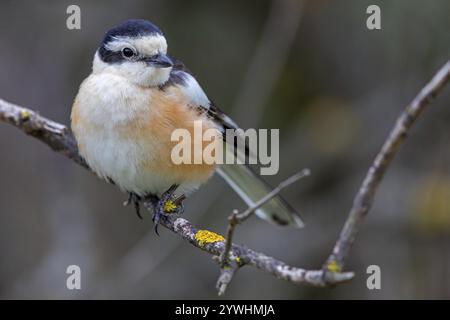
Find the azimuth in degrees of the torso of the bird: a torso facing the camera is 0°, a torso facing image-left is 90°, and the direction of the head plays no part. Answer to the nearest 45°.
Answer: approximately 45°
